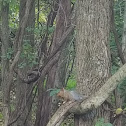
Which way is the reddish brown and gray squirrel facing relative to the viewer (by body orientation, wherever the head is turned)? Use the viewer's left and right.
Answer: facing to the left of the viewer

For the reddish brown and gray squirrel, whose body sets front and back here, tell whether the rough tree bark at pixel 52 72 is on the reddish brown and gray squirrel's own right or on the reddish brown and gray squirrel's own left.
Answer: on the reddish brown and gray squirrel's own right
